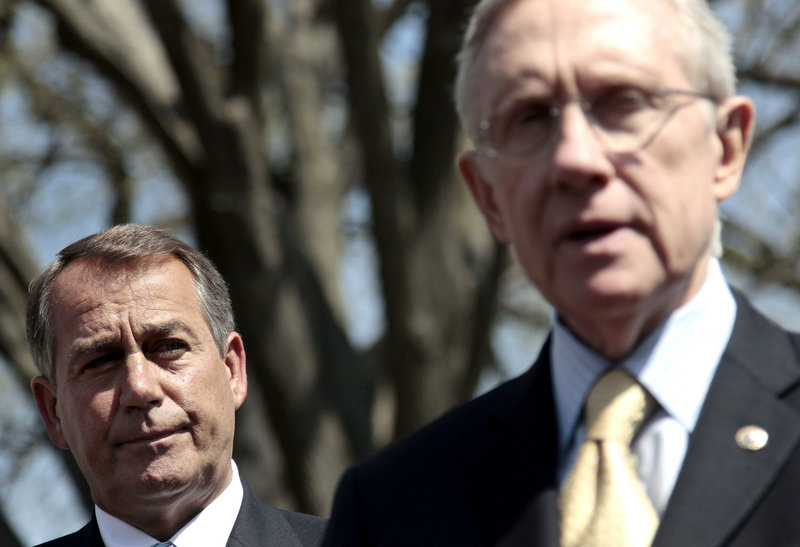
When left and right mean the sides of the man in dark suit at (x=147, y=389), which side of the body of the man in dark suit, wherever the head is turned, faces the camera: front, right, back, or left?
front

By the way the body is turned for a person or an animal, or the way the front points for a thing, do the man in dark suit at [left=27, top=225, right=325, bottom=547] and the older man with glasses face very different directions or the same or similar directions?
same or similar directions

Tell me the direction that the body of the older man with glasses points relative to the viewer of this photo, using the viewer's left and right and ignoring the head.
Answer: facing the viewer

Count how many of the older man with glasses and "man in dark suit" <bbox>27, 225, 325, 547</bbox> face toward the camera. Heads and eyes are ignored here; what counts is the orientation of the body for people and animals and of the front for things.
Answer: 2

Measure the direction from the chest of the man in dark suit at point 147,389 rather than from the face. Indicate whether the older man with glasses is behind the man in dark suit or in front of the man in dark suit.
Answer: in front

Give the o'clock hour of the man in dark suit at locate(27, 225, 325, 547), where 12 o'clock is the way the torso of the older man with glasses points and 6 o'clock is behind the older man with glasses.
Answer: The man in dark suit is roughly at 4 o'clock from the older man with glasses.
